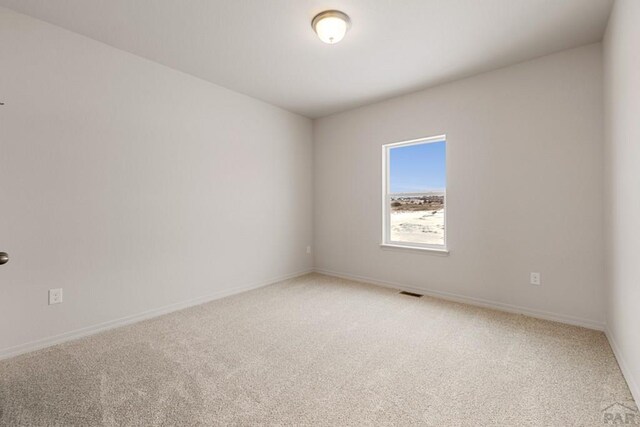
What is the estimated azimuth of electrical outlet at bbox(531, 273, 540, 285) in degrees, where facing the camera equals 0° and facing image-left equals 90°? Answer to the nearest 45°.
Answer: approximately 0°

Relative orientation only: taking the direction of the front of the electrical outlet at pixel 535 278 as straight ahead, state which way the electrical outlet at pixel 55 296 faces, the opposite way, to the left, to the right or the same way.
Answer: to the left

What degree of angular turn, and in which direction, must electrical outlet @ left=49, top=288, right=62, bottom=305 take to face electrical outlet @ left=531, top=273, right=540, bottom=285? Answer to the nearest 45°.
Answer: approximately 45° to its left

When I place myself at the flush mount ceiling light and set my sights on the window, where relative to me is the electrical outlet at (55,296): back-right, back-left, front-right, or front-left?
back-left

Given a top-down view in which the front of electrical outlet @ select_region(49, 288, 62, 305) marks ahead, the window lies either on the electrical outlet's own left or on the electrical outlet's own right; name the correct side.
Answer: on the electrical outlet's own left
